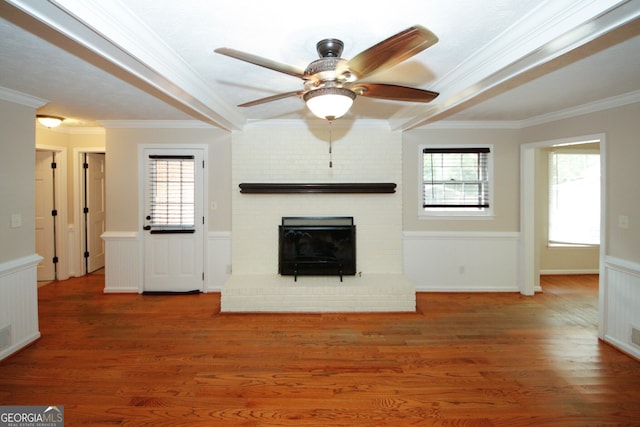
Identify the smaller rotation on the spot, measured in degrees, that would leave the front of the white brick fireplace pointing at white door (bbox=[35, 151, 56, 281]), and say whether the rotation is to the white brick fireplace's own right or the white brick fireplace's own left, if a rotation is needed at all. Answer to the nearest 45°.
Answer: approximately 90° to the white brick fireplace's own right

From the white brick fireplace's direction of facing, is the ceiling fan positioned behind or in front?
in front

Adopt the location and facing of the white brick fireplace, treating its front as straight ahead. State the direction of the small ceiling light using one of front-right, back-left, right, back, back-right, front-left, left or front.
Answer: right

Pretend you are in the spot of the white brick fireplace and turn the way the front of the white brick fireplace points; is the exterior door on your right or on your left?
on your right

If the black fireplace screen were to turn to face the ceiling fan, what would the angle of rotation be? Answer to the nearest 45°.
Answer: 0° — it already faces it

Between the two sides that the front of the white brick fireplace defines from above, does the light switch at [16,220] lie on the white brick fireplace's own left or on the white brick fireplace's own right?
on the white brick fireplace's own right

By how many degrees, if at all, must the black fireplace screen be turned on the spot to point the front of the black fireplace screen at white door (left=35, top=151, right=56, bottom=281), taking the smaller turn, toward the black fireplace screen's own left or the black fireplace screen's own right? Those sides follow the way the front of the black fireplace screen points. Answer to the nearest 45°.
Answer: approximately 90° to the black fireplace screen's own right

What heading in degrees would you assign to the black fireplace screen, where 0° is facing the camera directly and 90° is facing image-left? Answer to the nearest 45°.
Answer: approximately 0°

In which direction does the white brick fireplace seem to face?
toward the camera

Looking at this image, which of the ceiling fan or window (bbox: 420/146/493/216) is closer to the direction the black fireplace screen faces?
the ceiling fan

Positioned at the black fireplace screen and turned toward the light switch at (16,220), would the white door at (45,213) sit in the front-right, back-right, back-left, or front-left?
front-right

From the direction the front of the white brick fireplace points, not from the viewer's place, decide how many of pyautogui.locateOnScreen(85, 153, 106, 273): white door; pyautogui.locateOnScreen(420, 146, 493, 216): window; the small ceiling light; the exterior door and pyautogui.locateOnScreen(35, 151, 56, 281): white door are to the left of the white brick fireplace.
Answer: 1

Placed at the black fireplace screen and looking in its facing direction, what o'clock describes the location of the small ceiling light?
The small ceiling light is roughly at 3 o'clock from the black fireplace screen.

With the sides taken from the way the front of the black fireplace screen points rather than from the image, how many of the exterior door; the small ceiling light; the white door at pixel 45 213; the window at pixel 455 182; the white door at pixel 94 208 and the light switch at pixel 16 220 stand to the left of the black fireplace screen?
1
